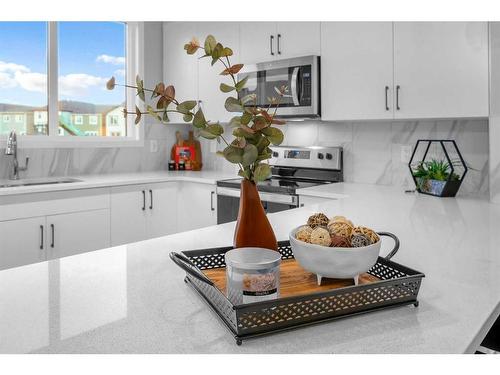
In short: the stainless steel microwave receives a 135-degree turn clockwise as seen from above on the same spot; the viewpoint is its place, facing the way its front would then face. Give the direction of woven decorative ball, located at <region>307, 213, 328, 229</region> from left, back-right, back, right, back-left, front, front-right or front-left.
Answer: back

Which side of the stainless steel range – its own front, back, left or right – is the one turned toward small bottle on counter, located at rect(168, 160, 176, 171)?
right

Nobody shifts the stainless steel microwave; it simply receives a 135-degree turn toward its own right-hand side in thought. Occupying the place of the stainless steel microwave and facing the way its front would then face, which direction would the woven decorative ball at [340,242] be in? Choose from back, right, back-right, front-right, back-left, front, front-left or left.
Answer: back

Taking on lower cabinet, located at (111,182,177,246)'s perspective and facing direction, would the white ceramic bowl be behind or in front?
in front

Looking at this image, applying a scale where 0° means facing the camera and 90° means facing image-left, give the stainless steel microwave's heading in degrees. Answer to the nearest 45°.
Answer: approximately 45°

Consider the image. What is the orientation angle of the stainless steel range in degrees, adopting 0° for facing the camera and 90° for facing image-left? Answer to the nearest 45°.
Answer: approximately 45°

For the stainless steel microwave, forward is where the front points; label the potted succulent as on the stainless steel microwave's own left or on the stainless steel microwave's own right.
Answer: on the stainless steel microwave's own left

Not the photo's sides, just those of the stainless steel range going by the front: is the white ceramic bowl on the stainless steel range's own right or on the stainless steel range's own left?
on the stainless steel range's own left

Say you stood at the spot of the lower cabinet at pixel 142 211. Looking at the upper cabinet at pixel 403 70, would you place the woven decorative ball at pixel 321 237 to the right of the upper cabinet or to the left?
right

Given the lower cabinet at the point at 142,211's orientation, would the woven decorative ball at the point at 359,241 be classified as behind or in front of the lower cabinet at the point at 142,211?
in front

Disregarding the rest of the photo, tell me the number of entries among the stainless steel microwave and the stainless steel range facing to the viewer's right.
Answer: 0

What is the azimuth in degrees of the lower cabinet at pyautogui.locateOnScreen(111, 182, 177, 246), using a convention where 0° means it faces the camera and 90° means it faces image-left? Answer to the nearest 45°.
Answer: approximately 315°

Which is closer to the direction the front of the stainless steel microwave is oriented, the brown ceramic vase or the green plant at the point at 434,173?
the brown ceramic vase
